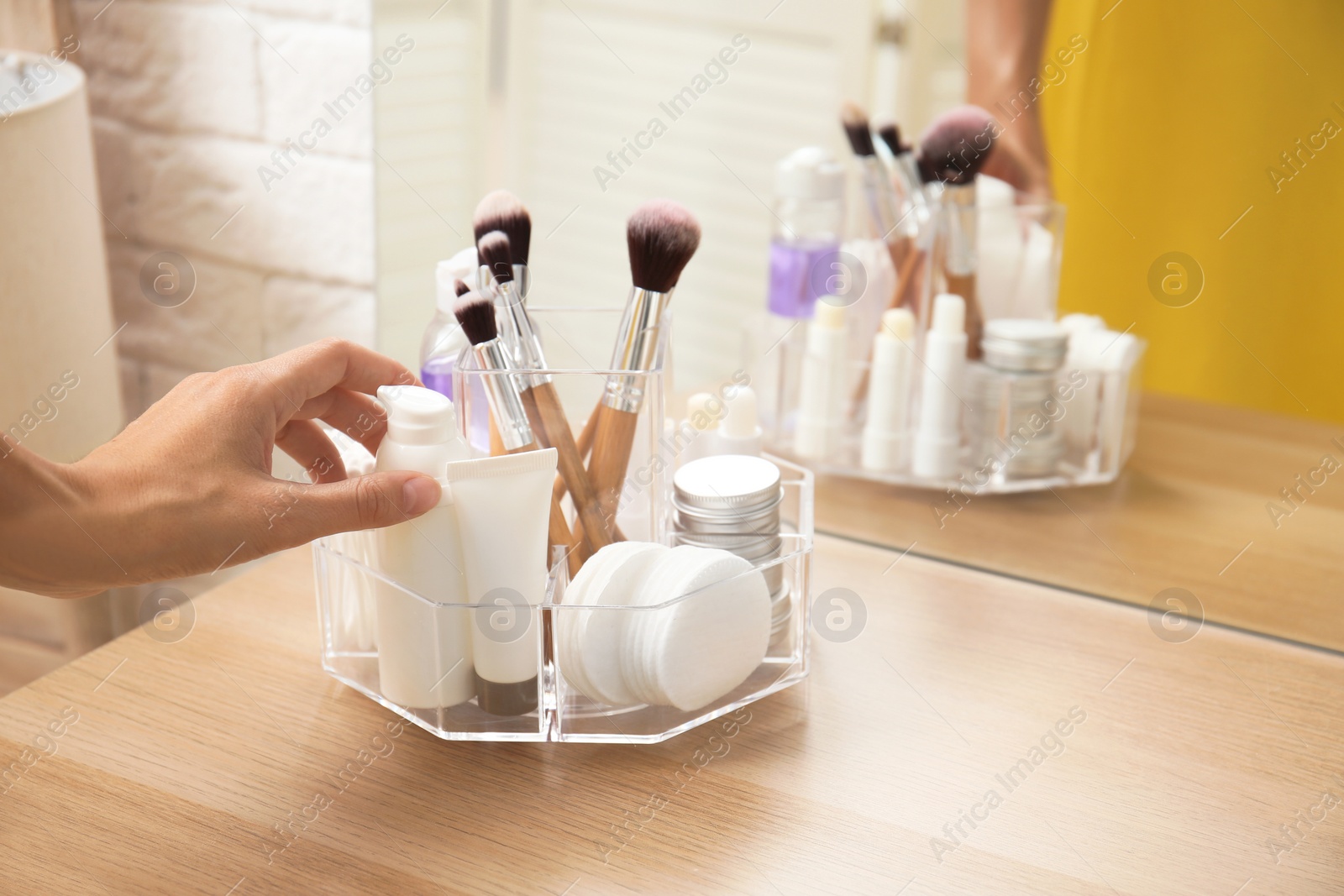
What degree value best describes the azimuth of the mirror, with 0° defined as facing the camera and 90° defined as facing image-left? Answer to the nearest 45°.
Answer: approximately 45°

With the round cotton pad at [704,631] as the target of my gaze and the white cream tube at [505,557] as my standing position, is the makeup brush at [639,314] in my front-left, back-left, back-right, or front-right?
front-left
